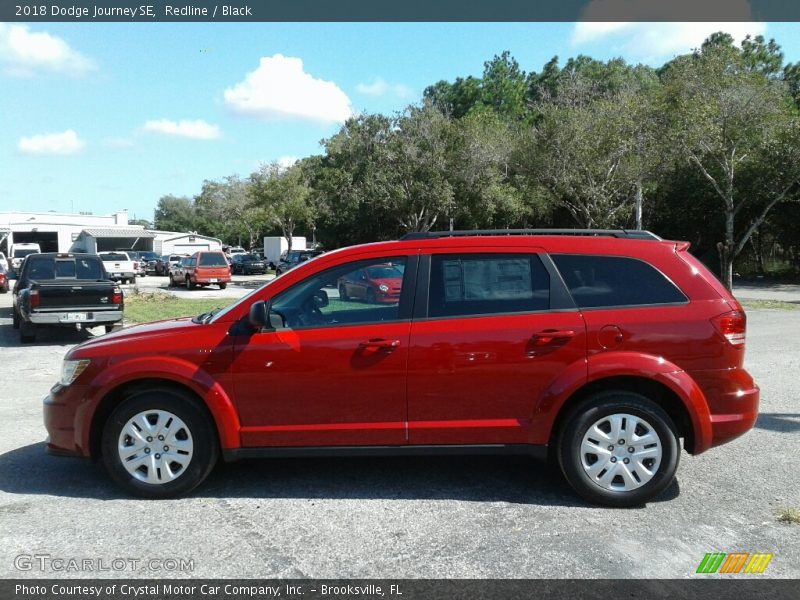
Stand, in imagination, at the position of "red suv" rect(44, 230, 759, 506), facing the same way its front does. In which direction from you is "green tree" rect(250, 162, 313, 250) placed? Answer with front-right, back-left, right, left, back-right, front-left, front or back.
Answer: right

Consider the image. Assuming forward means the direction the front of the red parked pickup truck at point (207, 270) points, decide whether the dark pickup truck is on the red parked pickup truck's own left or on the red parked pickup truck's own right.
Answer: on the red parked pickup truck's own left

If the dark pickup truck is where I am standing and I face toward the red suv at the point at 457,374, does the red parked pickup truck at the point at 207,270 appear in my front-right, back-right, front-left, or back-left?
back-left

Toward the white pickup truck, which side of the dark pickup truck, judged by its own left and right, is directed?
front

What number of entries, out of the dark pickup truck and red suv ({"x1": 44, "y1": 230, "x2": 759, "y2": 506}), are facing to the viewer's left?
1

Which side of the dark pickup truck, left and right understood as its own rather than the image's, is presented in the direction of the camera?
back

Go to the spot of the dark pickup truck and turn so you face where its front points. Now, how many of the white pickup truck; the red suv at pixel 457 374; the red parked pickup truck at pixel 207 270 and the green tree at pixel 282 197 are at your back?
1

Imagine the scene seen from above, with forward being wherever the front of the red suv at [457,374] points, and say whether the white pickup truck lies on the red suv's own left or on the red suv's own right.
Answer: on the red suv's own right

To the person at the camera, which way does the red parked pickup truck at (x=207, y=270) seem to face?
facing away from the viewer and to the left of the viewer

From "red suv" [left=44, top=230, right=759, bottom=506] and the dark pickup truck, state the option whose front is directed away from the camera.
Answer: the dark pickup truck

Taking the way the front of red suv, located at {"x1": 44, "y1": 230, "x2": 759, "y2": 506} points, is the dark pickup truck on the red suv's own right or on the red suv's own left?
on the red suv's own right

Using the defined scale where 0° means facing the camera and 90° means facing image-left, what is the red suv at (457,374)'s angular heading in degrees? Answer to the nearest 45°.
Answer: approximately 90°

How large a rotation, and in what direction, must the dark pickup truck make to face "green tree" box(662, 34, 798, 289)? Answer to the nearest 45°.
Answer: approximately 90° to its right
